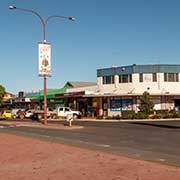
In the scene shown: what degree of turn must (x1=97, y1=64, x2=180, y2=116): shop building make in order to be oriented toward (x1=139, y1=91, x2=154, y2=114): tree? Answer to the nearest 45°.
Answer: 0° — it already faces it

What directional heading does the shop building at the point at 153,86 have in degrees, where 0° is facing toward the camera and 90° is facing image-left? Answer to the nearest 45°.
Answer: approximately 0°
